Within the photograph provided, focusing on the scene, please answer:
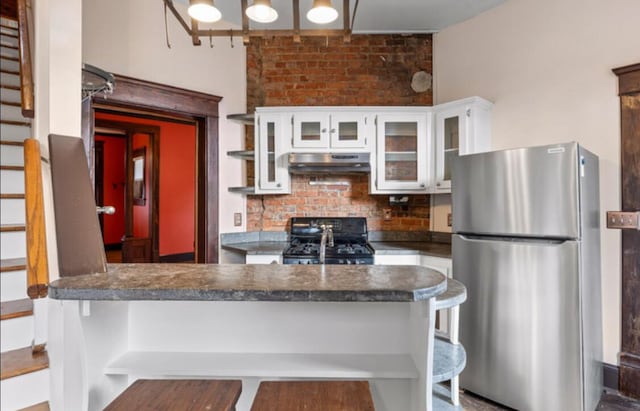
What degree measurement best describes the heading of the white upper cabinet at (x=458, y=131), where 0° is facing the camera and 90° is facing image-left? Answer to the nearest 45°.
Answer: approximately 45°

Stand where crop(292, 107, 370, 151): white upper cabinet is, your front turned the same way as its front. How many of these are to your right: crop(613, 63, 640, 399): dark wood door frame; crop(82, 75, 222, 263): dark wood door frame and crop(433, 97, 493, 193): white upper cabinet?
1

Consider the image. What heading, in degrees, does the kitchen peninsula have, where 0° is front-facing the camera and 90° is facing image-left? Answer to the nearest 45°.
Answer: approximately 0°

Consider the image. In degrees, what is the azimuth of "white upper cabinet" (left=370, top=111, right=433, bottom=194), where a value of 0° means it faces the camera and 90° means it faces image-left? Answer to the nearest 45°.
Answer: approximately 0°
